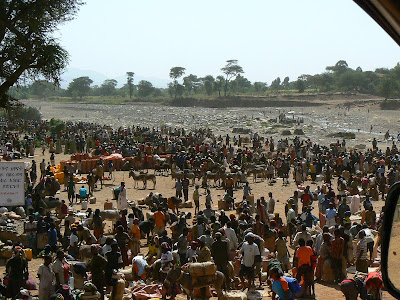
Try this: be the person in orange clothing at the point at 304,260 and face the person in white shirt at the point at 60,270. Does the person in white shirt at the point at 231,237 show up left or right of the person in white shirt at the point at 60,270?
right

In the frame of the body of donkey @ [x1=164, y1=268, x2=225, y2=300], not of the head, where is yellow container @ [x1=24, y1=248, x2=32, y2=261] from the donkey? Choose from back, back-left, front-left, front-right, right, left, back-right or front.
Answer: front-right

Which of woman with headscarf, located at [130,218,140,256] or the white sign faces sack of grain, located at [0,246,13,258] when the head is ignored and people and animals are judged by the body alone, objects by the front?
the white sign

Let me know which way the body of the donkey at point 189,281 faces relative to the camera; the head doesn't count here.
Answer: to the viewer's left

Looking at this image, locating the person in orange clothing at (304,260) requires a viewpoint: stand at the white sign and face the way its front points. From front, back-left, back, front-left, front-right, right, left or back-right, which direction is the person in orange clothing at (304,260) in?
front-left

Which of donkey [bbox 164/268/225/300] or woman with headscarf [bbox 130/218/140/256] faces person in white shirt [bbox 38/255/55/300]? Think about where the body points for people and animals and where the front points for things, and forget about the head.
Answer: the donkey

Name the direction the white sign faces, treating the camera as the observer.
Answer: facing the viewer

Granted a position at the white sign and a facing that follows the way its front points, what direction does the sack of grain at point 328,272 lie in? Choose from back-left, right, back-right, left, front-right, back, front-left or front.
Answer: front-left

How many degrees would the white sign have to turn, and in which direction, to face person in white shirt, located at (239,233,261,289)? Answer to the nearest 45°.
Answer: approximately 45° to its left
